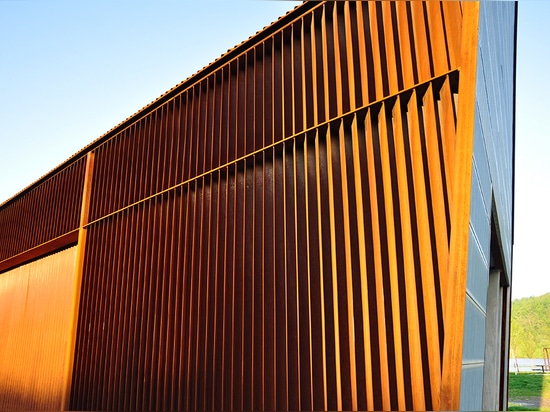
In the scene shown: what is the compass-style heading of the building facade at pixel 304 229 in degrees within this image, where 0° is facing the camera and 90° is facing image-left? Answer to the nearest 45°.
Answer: approximately 45°
